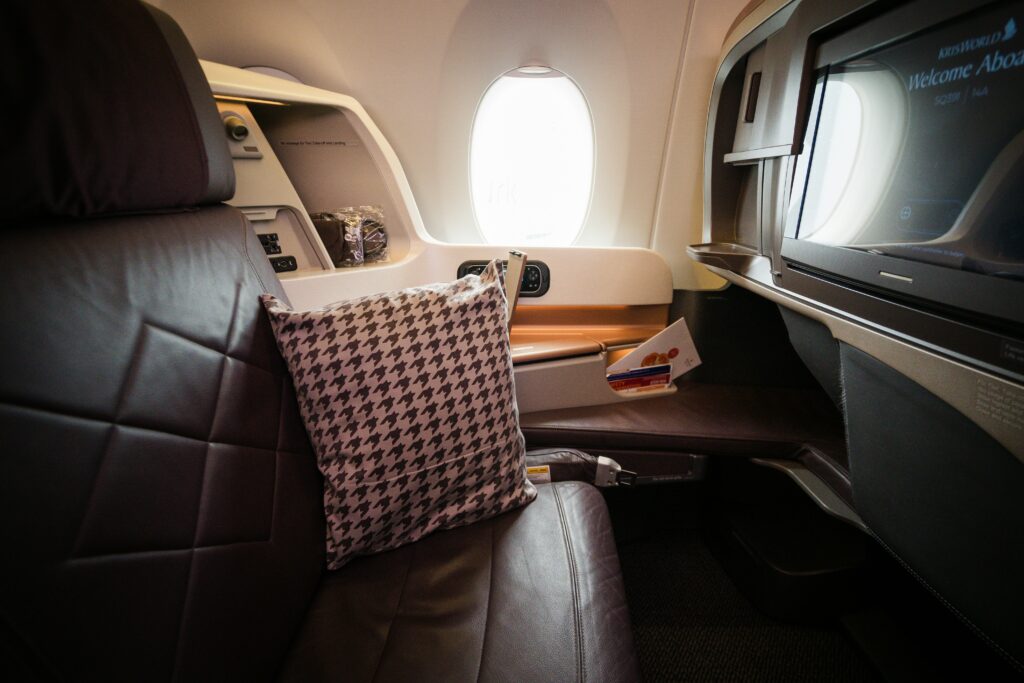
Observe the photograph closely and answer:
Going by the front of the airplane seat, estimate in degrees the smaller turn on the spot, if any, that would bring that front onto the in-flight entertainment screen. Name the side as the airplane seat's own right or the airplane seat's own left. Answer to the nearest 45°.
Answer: approximately 45° to the airplane seat's own left

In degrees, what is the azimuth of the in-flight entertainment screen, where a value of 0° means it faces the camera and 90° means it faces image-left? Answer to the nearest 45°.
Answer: approximately 45°

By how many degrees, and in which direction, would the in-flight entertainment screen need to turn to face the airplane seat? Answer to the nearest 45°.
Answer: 0° — it already faces it
